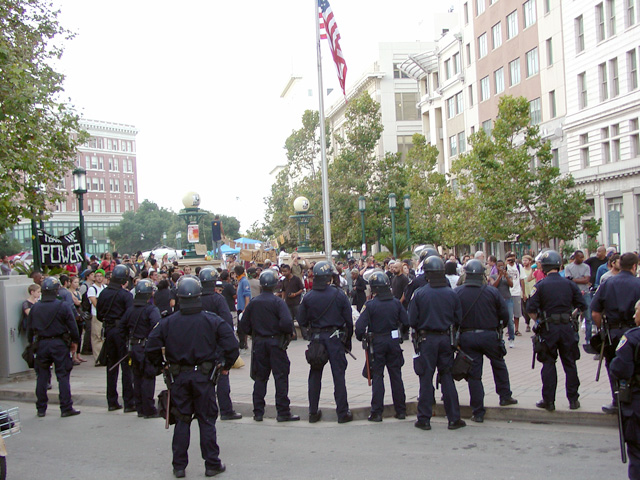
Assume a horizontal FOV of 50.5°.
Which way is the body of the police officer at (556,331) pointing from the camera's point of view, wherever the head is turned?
away from the camera

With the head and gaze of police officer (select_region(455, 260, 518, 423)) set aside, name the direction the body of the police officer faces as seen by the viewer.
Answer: away from the camera

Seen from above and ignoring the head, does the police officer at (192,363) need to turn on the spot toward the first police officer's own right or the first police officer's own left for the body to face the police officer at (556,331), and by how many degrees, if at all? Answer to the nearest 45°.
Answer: approximately 90° to the first police officer's own right

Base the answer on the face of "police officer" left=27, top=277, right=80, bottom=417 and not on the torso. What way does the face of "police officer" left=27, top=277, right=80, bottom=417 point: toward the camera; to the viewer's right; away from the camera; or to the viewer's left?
away from the camera

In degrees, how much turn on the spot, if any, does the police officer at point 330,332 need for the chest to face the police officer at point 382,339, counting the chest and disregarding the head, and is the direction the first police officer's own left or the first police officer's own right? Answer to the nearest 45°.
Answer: approximately 90° to the first police officer's own right

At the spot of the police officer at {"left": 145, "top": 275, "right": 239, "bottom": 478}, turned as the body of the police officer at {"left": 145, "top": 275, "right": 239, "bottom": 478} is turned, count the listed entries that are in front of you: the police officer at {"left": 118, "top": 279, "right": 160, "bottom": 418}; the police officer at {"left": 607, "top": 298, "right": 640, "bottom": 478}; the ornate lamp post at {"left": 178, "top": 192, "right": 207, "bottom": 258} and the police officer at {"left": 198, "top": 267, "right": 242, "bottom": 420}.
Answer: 3

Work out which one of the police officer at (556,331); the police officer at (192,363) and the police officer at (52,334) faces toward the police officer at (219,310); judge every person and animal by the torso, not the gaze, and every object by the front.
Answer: the police officer at (192,363)

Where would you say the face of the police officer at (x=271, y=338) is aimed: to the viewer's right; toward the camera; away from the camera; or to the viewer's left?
away from the camera

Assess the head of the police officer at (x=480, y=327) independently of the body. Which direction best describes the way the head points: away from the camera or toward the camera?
away from the camera

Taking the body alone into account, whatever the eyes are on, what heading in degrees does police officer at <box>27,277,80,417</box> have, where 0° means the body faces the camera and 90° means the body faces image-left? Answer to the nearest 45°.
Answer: approximately 180°

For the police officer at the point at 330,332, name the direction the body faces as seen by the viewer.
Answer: away from the camera

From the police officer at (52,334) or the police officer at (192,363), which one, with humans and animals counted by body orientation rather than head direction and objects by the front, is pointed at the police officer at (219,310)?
the police officer at (192,363)

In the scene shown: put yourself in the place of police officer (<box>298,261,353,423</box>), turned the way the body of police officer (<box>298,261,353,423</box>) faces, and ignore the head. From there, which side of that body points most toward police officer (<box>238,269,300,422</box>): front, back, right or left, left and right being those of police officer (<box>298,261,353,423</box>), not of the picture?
left

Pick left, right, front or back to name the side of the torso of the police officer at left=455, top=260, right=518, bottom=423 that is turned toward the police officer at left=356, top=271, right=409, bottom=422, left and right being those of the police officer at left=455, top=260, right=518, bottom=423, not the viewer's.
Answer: left

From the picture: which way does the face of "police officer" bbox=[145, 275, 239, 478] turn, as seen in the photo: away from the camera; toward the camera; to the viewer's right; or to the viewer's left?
away from the camera

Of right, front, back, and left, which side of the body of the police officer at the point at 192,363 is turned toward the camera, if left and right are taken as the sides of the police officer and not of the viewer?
back

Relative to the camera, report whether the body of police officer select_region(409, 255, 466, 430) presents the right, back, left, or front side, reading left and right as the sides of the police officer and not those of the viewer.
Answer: back
